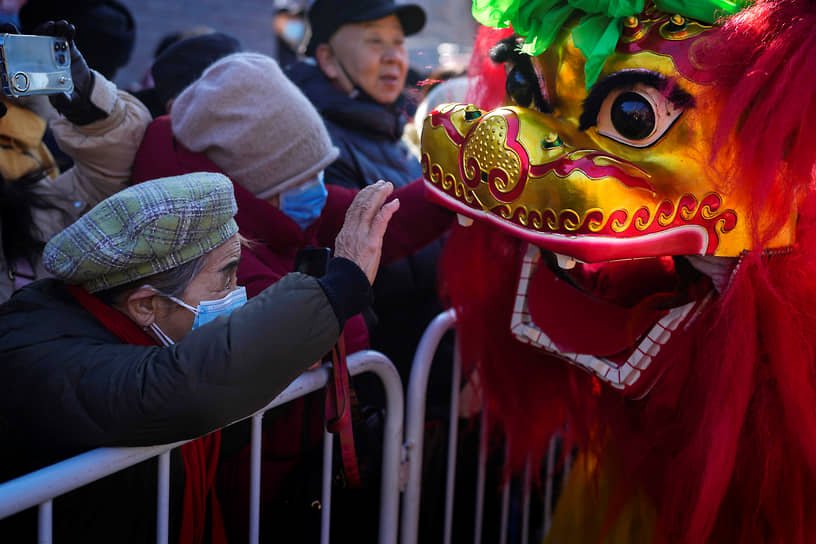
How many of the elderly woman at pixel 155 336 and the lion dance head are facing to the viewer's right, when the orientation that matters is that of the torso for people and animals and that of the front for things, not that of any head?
1

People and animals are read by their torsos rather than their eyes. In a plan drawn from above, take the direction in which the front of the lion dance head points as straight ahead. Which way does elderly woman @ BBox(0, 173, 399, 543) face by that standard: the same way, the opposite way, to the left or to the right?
the opposite way

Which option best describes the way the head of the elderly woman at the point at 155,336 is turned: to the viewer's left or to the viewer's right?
to the viewer's right

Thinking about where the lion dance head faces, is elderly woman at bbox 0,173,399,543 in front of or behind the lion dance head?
in front

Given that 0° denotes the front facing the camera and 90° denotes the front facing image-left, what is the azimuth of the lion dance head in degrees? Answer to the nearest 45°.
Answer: approximately 45°

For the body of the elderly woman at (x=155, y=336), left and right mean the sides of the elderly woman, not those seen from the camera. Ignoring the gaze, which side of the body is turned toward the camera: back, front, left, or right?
right

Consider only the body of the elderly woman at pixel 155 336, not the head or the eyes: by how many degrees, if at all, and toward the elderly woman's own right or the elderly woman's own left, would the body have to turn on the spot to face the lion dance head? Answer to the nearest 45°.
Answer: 0° — they already face it

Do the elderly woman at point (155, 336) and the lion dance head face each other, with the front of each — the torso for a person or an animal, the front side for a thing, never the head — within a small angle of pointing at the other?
yes
